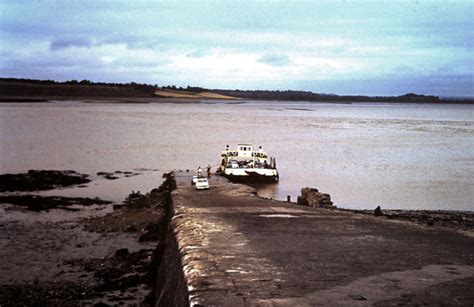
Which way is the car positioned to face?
away from the camera

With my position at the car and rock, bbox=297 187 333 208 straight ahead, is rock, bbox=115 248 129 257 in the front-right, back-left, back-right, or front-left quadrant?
front-right

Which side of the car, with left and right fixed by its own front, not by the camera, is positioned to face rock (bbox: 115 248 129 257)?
back
